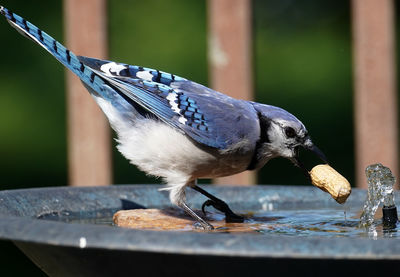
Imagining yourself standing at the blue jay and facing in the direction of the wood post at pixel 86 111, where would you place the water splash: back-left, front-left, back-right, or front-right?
back-right

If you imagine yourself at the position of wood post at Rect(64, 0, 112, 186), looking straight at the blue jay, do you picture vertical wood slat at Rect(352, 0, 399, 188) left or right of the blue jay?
left

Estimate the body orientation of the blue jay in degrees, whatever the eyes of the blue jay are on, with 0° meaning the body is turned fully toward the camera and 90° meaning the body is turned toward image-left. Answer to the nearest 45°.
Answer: approximately 270°

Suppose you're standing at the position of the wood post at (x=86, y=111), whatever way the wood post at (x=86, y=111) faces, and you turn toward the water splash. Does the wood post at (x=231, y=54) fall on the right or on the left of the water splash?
left

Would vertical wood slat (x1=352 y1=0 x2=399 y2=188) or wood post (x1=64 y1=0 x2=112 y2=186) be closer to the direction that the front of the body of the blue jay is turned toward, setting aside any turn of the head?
the vertical wood slat
